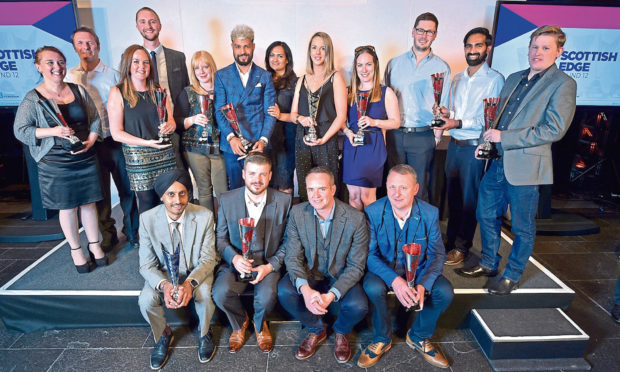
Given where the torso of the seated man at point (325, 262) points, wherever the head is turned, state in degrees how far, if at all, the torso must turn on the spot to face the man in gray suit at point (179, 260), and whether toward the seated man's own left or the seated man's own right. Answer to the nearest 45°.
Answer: approximately 90° to the seated man's own right

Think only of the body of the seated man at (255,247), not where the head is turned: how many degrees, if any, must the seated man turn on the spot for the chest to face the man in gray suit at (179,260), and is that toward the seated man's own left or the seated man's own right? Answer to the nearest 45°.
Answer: approximately 90° to the seated man's own right

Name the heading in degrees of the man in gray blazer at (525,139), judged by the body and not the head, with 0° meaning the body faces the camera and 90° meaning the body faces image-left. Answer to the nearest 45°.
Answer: approximately 45°

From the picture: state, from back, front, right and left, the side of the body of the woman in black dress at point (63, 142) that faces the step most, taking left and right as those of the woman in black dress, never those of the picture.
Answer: front

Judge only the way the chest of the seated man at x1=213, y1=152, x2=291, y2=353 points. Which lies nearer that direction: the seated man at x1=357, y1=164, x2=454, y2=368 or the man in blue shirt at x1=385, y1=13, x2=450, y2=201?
the seated man

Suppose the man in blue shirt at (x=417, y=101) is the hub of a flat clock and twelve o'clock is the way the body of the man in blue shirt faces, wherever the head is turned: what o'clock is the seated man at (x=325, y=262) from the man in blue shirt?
The seated man is roughly at 1 o'clock from the man in blue shirt.

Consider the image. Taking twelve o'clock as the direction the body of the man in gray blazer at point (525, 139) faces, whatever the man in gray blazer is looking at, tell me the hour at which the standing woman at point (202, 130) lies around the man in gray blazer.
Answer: The standing woman is roughly at 1 o'clock from the man in gray blazer.

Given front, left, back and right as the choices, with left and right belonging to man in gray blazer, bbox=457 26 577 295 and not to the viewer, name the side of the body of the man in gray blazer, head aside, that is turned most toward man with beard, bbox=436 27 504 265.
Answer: right

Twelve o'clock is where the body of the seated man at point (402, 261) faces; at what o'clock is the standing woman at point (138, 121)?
The standing woman is roughly at 3 o'clock from the seated man.
